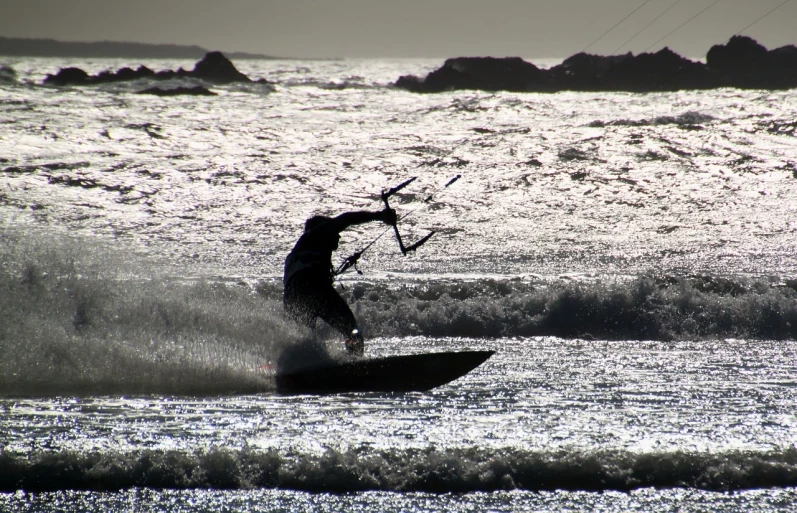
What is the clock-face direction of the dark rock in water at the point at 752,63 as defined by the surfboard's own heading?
The dark rock in water is roughly at 10 o'clock from the surfboard.

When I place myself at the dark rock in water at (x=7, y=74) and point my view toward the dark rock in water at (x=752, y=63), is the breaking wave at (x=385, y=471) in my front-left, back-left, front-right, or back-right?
front-right

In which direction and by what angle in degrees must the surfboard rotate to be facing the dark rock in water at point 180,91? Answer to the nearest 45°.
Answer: approximately 90° to its left

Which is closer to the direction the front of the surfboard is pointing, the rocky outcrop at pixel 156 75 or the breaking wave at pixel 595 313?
the breaking wave

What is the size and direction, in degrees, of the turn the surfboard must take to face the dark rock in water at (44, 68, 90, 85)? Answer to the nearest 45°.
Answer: approximately 135° to its left

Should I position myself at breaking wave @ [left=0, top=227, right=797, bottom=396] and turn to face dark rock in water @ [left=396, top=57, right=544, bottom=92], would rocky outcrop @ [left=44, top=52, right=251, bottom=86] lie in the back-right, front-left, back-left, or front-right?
front-left

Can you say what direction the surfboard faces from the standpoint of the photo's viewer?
facing to the right of the viewer

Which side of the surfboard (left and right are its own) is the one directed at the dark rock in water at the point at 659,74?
left

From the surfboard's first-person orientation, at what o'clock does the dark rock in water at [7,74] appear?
The dark rock in water is roughly at 8 o'clock from the surfboard.

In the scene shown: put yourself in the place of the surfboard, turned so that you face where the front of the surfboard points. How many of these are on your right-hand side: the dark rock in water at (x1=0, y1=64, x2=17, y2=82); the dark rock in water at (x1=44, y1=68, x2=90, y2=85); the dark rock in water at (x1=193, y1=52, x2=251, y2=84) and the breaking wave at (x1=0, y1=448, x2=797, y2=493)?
1

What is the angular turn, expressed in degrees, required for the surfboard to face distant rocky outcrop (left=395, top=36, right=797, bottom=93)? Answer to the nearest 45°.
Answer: approximately 90° to its left

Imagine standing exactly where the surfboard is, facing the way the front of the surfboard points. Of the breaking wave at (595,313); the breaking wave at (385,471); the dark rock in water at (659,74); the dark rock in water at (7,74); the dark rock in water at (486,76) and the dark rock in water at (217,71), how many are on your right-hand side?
1

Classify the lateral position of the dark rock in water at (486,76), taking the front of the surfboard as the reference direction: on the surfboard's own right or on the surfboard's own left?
on the surfboard's own left

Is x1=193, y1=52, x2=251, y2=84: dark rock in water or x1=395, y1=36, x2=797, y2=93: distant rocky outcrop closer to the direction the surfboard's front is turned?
the distant rocky outcrop
